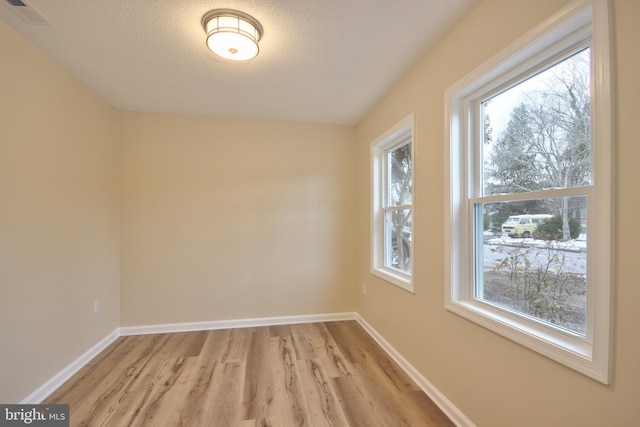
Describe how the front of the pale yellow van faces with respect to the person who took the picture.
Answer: facing the viewer and to the left of the viewer

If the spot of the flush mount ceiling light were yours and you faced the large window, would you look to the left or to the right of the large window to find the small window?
left

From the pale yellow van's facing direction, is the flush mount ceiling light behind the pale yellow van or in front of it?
in front
